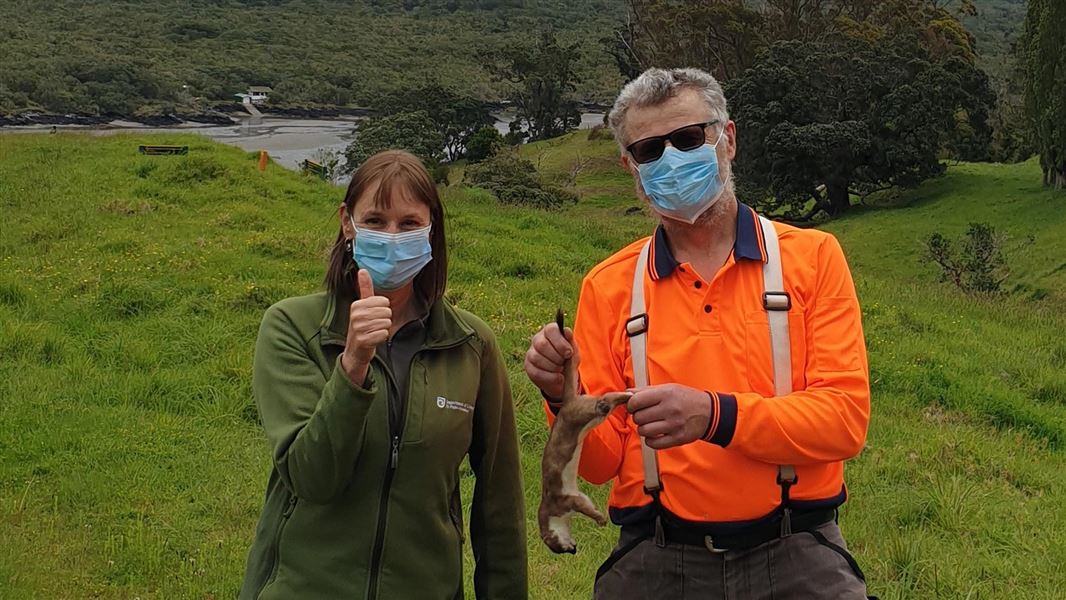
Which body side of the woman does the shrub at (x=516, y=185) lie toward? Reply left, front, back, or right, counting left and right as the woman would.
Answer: back

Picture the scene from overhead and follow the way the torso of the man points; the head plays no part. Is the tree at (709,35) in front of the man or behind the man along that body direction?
behind

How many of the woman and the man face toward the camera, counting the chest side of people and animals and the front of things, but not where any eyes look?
2

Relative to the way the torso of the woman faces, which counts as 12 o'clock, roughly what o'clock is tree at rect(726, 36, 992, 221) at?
The tree is roughly at 7 o'clock from the woman.

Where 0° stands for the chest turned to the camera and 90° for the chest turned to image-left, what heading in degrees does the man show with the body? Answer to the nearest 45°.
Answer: approximately 0°

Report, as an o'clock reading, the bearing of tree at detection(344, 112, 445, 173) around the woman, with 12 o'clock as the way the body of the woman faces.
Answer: The tree is roughly at 6 o'clock from the woman.

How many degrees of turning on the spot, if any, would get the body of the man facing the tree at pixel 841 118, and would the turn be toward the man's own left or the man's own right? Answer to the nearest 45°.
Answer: approximately 180°

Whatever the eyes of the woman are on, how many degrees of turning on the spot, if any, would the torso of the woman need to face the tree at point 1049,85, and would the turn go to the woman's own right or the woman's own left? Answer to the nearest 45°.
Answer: approximately 135° to the woman's own left

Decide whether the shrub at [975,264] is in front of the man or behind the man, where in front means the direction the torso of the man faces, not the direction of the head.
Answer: behind

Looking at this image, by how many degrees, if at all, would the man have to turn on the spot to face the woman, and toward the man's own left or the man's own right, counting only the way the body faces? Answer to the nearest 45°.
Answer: approximately 90° to the man's own right
